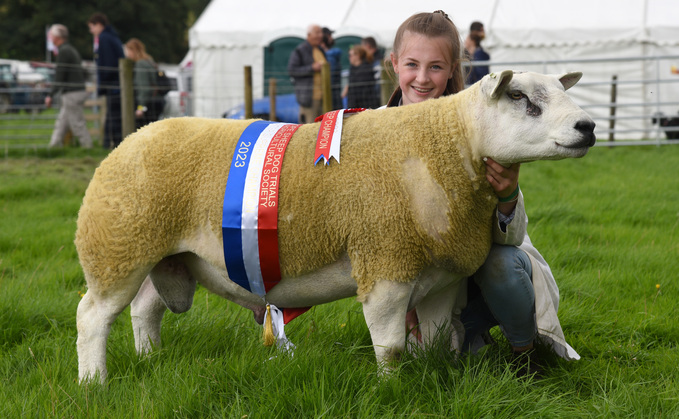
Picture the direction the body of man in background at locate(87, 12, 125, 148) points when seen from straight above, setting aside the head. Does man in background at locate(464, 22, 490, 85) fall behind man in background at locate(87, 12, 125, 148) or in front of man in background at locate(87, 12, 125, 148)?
behind

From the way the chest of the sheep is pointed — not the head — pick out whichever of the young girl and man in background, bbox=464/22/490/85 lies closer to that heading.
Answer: the young girl

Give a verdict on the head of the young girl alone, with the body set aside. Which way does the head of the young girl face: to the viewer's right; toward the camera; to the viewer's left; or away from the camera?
toward the camera

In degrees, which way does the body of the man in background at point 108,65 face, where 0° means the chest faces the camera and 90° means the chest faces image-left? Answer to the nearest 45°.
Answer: approximately 90°

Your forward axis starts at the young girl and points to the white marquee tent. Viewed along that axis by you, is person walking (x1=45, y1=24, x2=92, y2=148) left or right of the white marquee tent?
left

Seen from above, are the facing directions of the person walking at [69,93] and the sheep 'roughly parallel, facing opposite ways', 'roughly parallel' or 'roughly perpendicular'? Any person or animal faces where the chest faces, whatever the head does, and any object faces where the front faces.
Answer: roughly parallel, facing opposite ways

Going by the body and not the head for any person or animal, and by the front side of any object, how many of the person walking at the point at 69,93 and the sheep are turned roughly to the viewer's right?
1

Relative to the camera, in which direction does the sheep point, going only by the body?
to the viewer's right

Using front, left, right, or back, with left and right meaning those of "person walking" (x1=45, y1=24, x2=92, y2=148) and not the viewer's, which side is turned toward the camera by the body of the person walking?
left
